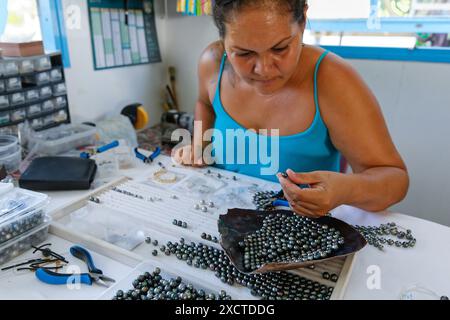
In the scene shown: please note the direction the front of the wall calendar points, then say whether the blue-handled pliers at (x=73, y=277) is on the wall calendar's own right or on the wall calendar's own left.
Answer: on the wall calendar's own right

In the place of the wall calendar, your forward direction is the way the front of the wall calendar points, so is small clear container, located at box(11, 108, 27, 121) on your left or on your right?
on your right

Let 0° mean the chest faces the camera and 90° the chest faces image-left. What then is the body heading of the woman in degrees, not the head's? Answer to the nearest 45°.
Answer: approximately 45°

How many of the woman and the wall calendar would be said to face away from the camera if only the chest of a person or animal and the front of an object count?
0

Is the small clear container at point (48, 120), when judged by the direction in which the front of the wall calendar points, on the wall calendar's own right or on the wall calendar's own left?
on the wall calendar's own right

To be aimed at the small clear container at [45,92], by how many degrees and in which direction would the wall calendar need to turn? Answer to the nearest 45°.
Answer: approximately 90° to its right

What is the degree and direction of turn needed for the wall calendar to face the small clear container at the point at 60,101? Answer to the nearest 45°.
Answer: approximately 90° to its right

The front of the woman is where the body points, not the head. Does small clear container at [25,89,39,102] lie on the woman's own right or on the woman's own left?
on the woman's own right

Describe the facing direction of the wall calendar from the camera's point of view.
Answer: facing the viewer and to the right of the viewer

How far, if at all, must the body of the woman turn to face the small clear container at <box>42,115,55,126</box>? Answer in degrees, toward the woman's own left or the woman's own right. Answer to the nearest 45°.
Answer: approximately 45° to the woman's own right
